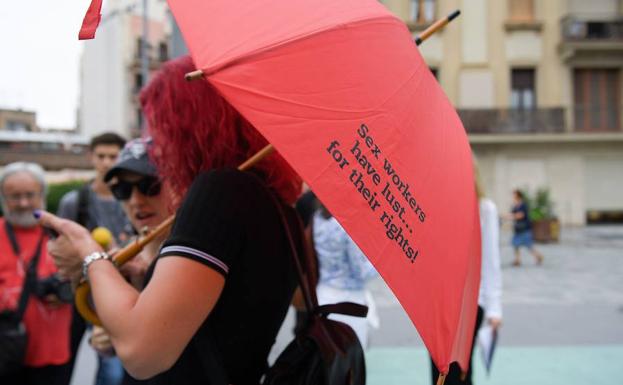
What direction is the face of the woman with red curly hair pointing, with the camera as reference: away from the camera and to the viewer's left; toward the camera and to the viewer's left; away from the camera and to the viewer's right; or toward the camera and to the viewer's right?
away from the camera and to the viewer's left

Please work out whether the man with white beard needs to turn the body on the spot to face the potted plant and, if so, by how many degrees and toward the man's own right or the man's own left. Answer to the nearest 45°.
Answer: approximately 135° to the man's own left

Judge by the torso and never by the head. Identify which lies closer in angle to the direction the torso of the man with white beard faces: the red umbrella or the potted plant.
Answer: the red umbrella

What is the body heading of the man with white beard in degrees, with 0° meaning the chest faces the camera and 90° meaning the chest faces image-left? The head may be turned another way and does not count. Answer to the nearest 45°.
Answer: approximately 0°
